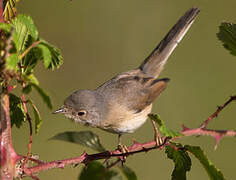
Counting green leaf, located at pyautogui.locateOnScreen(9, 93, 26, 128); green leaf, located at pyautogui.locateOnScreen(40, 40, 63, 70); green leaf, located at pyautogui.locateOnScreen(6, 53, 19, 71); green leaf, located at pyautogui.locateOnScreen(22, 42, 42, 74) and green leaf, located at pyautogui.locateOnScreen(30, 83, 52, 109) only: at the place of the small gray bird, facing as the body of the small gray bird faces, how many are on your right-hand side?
0

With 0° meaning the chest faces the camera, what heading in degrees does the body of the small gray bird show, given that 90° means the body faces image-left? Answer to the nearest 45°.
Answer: approximately 90°

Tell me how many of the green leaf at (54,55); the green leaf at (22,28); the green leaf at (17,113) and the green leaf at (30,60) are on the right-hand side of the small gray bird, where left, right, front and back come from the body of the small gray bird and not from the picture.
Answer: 0

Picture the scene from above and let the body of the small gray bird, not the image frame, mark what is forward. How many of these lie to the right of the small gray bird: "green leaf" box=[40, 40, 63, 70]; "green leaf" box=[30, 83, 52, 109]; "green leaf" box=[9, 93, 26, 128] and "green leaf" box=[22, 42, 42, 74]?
0

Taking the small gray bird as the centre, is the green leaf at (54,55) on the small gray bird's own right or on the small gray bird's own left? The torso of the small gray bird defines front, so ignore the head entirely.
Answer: on the small gray bird's own left
